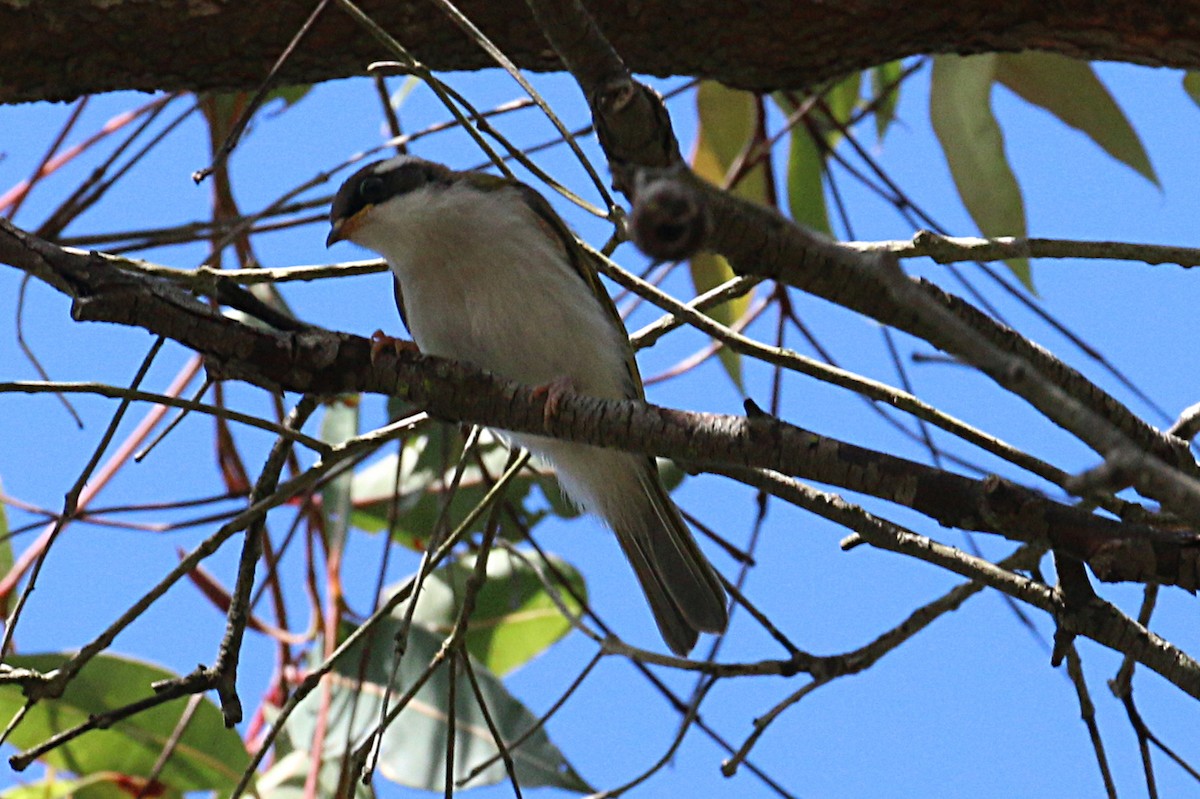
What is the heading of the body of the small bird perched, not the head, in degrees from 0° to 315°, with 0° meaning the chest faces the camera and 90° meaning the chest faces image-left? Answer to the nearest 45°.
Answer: approximately 45°
